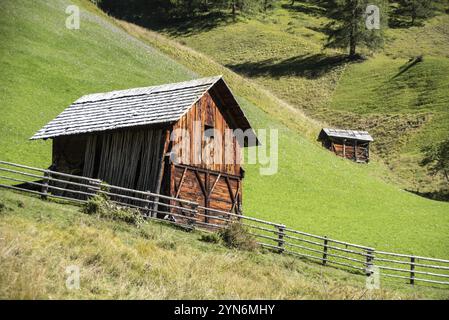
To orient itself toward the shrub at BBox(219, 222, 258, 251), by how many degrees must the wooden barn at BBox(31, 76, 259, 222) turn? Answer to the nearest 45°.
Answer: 0° — it already faces it

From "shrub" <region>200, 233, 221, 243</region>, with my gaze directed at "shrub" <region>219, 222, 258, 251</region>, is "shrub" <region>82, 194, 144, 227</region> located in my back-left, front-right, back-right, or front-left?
back-left

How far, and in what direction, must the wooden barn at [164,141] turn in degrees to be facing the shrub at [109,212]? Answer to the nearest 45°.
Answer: approximately 45° to its right

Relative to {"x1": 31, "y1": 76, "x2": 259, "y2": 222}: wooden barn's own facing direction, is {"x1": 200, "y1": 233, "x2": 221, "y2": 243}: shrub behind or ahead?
ahead

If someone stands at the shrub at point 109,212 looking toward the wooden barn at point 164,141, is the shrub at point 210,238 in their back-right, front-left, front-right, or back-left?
front-right

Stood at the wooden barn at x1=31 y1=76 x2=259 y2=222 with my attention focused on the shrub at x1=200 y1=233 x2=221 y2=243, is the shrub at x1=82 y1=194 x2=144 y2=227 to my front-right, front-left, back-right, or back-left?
front-right

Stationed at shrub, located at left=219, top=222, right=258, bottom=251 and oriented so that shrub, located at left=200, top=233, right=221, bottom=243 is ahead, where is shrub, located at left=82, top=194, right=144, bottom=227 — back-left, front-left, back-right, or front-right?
front-right

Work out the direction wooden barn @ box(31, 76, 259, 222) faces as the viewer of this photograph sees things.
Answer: facing the viewer and to the right of the viewer
